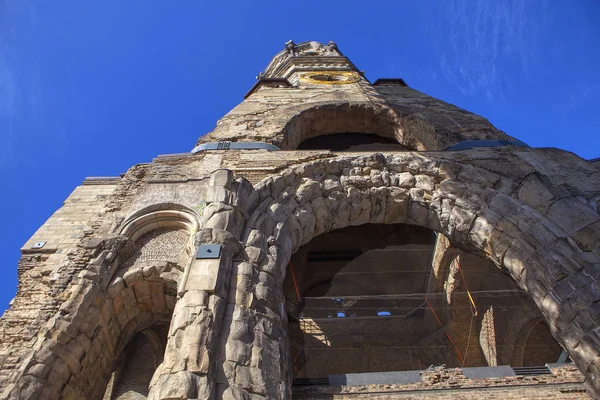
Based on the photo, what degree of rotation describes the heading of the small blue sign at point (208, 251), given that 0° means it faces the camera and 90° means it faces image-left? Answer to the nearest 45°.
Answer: approximately 0°
